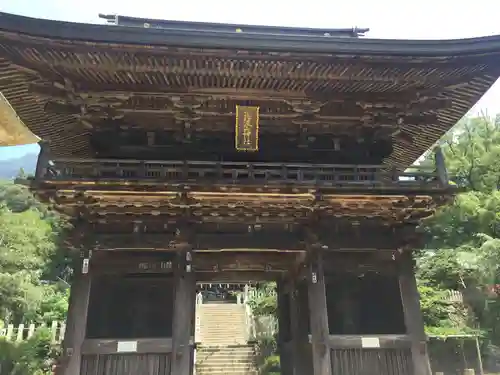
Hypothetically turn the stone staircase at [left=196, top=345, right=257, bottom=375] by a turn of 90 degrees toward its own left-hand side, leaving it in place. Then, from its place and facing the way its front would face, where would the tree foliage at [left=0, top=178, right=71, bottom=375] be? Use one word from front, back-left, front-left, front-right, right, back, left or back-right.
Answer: back

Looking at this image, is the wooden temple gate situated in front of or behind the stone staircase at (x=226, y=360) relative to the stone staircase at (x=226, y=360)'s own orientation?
in front

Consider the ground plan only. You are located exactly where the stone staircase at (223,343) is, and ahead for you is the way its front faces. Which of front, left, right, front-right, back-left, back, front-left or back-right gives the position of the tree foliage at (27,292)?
right

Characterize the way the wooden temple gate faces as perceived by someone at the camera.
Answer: facing the viewer

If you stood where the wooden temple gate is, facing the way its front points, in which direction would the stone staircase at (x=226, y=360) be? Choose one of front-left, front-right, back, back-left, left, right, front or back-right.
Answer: back

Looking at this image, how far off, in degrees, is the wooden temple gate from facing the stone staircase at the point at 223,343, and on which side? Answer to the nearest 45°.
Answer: approximately 180°

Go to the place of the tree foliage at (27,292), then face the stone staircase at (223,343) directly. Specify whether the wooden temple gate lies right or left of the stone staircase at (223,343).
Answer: right

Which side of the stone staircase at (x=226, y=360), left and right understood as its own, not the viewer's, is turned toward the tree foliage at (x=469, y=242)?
left

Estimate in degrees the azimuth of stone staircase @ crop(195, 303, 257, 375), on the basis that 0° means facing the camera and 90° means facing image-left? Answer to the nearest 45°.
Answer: approximately 0°

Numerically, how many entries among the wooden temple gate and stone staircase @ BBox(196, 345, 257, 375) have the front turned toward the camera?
2

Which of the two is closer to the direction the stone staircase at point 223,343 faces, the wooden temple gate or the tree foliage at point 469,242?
the wooden temple gate

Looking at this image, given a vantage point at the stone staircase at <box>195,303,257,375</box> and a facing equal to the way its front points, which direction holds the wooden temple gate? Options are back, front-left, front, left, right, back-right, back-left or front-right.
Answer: front
